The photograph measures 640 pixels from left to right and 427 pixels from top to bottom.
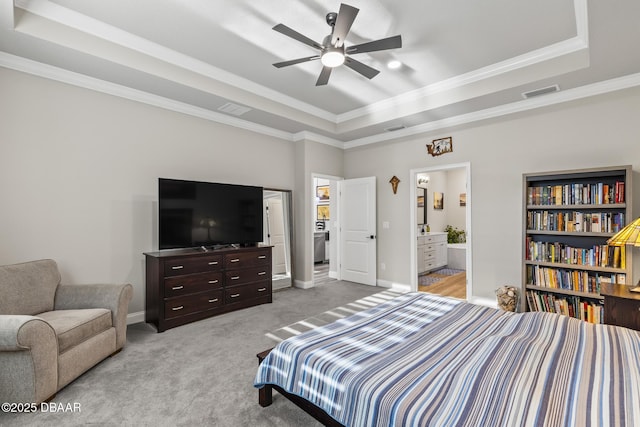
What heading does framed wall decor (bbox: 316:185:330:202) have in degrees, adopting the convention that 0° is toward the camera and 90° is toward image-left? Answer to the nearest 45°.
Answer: approximately 0°

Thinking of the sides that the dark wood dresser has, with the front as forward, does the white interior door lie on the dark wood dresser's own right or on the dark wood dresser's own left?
on the dark wood dresser's own left

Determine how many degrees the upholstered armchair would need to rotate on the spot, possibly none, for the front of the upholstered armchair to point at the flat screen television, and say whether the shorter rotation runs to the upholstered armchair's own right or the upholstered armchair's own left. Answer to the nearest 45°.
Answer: approximately 90° to the upholstered armchair's own left

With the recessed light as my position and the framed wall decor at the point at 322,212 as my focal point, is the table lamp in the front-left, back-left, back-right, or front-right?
back-right

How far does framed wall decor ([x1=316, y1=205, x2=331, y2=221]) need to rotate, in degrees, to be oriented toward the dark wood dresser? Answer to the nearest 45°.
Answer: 0° — it already faces it

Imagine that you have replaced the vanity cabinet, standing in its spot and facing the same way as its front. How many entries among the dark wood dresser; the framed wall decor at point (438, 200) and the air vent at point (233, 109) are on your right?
2

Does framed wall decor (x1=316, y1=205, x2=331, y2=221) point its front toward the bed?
yes

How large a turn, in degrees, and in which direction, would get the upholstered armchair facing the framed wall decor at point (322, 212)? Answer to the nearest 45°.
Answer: approximately 90° to its left
